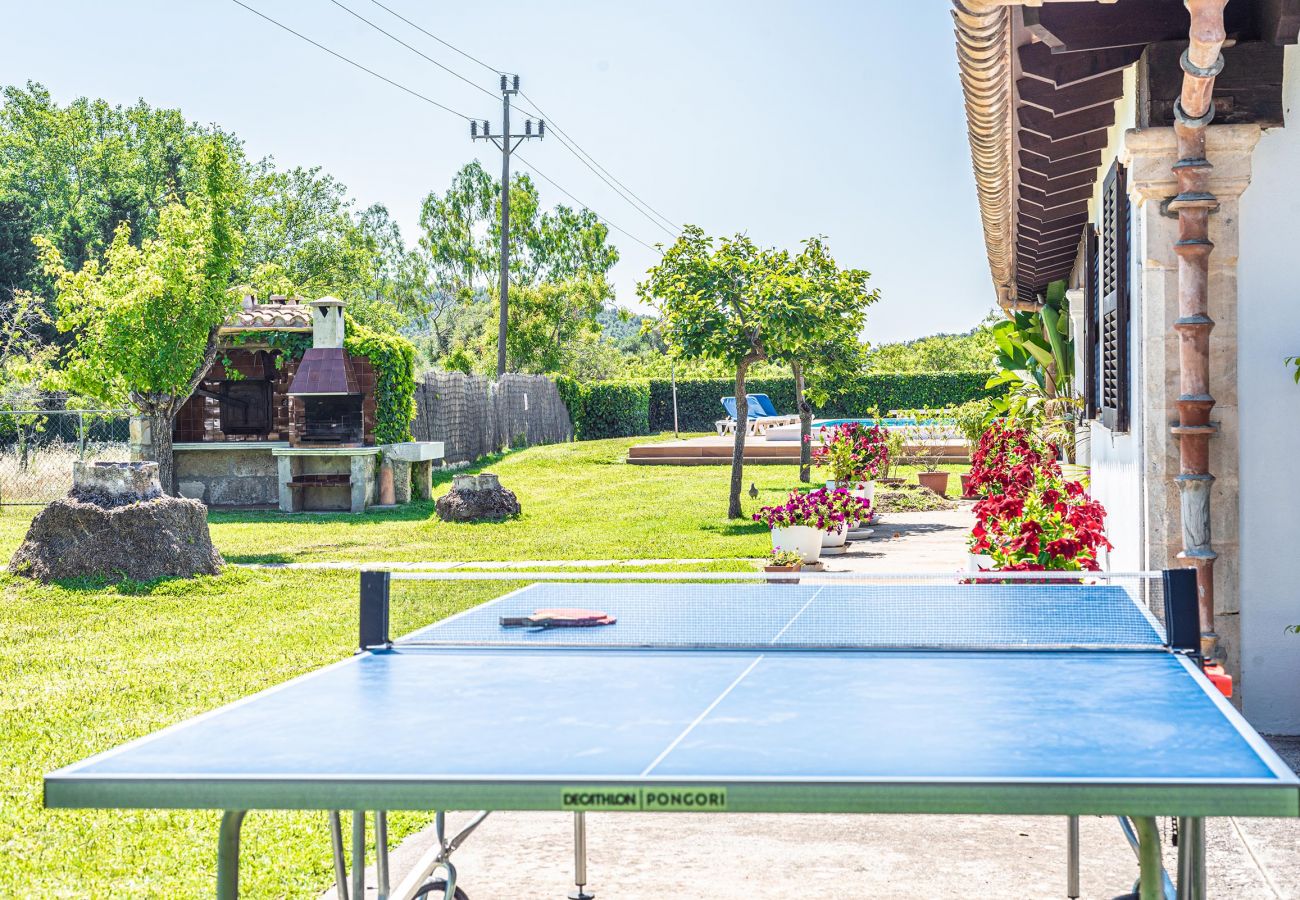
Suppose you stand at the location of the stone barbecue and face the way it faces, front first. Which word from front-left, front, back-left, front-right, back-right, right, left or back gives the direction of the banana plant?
front-left

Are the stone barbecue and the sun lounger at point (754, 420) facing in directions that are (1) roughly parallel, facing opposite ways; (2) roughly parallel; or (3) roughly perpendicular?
roughly perpendicular

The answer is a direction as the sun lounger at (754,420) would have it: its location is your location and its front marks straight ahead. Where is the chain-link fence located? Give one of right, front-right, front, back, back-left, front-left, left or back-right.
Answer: back-right

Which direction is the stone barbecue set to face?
toward the camera

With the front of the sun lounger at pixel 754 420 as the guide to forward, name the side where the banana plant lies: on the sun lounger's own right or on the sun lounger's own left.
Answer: on the sun lounger's own right

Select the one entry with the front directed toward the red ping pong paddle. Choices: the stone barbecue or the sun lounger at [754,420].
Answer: the stone barbecue

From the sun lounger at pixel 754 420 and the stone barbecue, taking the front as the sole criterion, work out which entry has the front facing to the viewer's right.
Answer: the sun lounger

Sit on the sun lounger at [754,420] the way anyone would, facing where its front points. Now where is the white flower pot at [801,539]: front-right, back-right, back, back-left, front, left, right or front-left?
right

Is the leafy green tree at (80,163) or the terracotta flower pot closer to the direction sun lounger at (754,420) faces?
the terracotta flower pot

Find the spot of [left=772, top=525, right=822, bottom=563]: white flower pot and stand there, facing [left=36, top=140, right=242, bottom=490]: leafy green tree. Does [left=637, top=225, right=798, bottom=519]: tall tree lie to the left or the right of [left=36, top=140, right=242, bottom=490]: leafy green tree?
right

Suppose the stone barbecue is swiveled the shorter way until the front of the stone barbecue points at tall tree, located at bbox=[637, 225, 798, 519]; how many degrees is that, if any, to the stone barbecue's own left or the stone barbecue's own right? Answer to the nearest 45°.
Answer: approximately 45° to the stone barbecue's own left

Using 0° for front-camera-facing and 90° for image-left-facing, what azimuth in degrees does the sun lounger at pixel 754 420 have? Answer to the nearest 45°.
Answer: approximately 270°
